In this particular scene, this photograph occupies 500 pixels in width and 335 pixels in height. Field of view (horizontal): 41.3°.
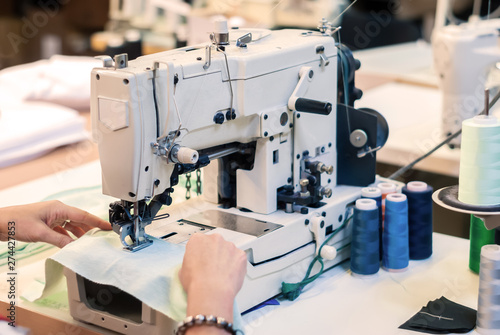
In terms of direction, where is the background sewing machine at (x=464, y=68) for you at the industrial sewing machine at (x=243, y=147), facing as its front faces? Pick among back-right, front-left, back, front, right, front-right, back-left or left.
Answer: back

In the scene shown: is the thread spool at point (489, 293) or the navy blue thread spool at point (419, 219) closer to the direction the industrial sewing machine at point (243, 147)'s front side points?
the thread spool

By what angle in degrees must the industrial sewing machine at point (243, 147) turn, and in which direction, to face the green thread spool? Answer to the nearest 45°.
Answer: approximately 45° to its left

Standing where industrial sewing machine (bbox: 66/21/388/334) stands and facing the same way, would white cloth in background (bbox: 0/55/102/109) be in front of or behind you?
behind
